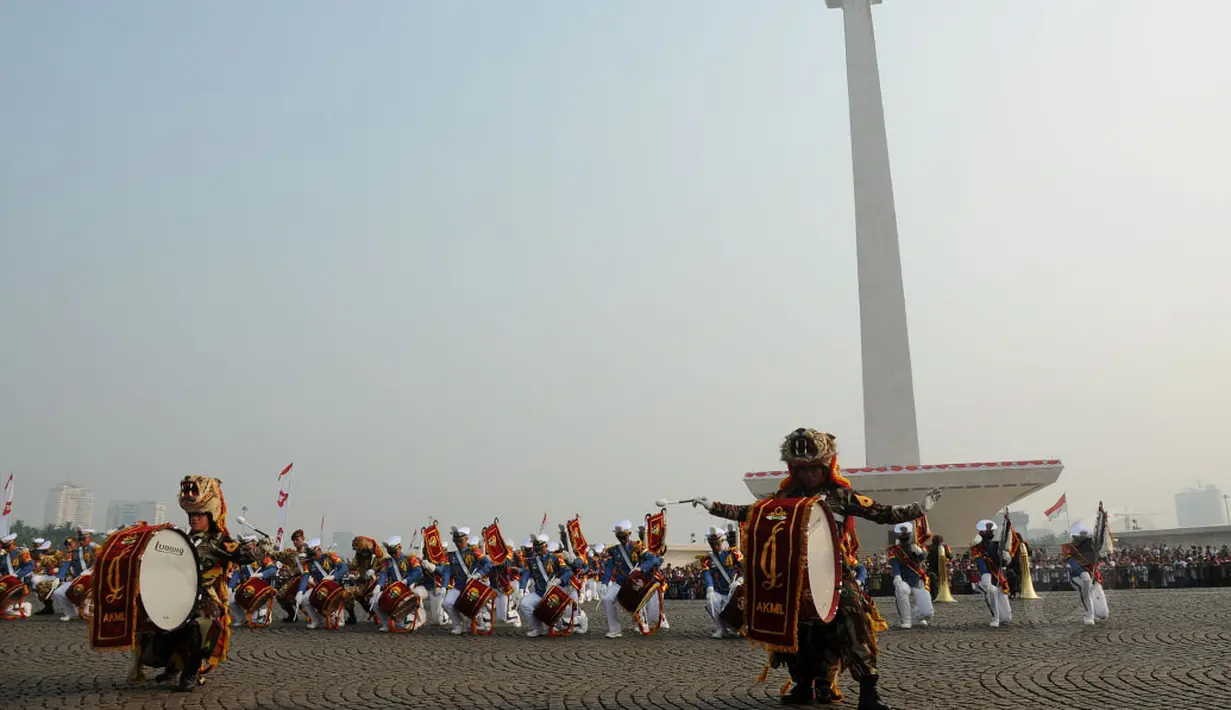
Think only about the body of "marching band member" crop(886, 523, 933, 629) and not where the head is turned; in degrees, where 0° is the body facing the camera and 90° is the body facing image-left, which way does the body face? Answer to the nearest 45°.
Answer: approximately 0°

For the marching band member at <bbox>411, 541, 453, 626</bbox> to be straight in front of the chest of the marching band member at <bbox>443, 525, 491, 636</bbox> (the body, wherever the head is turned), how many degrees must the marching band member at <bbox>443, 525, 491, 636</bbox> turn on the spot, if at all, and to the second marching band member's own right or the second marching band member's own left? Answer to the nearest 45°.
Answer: approximately 90° to the second marching band member's own right

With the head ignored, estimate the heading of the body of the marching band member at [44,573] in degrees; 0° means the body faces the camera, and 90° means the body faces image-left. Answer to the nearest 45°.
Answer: approximately 45°

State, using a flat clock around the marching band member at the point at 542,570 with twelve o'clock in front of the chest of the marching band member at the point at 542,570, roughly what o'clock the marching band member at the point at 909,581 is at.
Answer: the marching band member at the point at 909,581 is roughly at 8 o'clock from the marching band member at the point at 542,570.

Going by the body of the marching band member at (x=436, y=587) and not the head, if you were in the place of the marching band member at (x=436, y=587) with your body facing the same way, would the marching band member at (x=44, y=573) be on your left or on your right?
on your right

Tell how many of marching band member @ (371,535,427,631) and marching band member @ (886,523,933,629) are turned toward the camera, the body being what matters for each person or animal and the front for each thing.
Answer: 2

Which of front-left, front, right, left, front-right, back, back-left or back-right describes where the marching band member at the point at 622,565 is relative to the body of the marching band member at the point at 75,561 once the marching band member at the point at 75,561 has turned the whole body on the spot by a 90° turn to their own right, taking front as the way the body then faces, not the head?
back

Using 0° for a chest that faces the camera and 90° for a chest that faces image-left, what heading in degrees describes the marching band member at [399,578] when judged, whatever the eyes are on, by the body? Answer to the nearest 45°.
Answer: approximately 0°

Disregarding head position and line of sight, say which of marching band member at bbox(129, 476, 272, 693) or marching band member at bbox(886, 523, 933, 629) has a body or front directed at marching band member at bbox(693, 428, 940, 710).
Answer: marching band member at bbox(886, 523, 933, 629)
